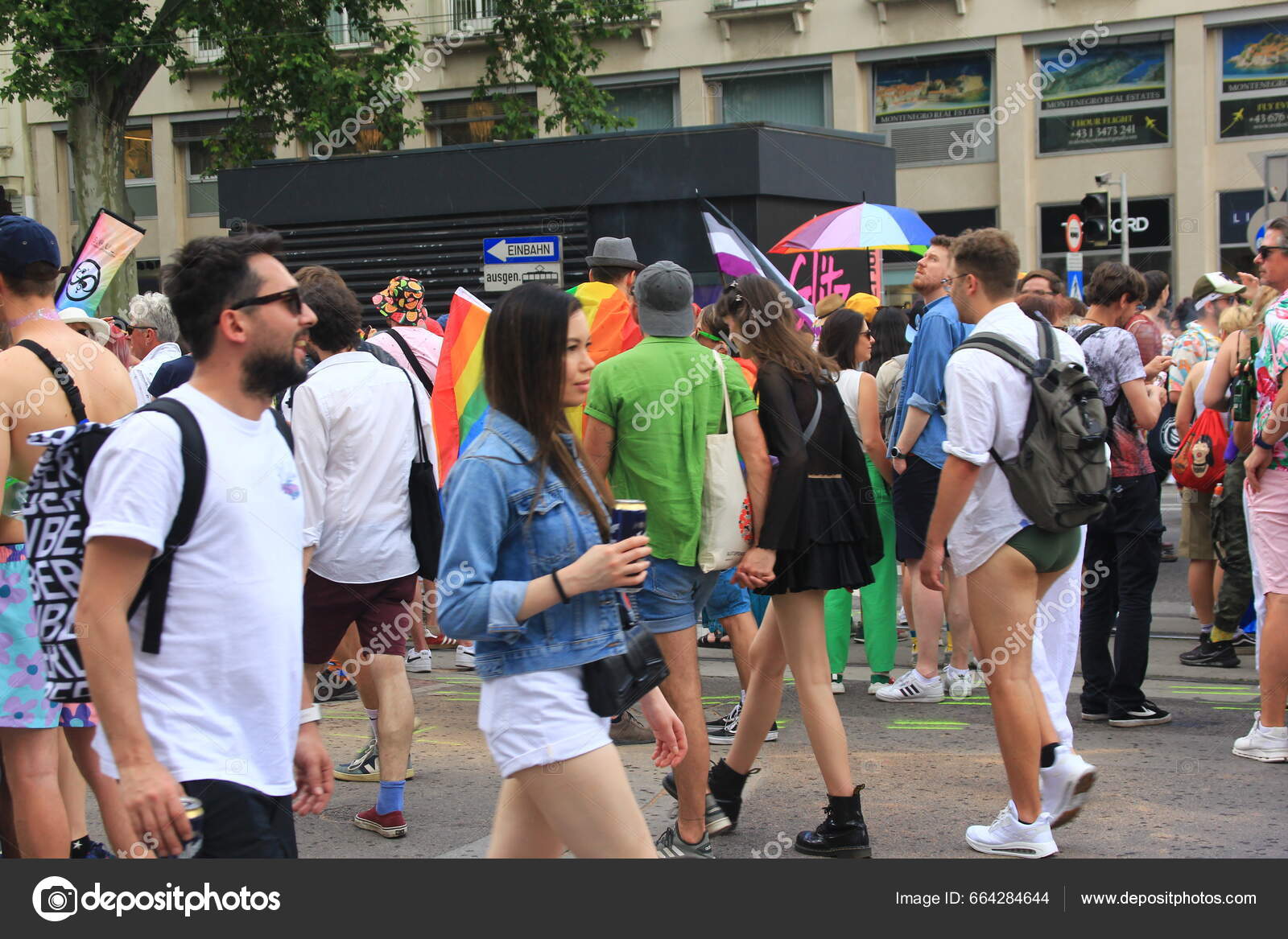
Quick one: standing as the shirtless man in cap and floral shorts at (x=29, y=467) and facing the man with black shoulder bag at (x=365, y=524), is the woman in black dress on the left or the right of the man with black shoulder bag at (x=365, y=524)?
right

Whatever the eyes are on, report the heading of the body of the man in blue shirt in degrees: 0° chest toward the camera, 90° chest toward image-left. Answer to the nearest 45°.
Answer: approximately 90°

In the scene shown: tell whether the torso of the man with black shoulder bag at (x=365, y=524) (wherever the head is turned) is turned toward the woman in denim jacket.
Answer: no

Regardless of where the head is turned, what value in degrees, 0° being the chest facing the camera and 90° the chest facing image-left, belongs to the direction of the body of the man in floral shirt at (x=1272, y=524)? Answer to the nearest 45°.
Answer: approximately 90°

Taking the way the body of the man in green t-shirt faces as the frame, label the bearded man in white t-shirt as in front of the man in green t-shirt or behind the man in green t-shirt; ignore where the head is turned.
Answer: behind

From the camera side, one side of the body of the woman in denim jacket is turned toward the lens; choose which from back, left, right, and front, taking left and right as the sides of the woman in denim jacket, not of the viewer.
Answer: right

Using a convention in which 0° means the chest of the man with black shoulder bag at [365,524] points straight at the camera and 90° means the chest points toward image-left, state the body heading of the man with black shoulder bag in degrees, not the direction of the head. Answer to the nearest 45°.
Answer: approximately 135°

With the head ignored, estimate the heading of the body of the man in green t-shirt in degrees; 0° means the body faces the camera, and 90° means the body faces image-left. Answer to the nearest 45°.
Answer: approximately 180°

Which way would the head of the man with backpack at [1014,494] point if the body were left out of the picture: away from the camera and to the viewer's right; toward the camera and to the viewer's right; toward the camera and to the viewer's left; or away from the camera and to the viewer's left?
away from the camera and to the viewer's left

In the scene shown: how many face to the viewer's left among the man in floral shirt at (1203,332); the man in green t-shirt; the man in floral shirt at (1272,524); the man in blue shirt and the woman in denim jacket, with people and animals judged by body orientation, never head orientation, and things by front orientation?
2

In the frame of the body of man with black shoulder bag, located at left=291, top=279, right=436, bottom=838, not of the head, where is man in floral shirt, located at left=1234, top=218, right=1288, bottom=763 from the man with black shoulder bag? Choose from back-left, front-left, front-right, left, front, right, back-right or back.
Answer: back-right
